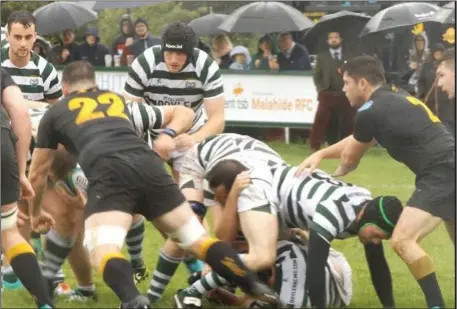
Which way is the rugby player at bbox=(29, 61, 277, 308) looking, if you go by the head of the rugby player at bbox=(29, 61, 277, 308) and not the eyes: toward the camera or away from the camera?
away from the camera

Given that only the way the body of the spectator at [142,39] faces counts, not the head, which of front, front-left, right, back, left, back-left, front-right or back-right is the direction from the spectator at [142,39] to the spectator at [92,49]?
back-right

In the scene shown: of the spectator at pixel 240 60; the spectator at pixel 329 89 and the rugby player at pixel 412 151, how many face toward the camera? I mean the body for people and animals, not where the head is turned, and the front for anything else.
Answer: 2

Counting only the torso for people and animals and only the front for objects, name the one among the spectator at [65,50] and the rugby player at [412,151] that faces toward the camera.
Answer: the spectator

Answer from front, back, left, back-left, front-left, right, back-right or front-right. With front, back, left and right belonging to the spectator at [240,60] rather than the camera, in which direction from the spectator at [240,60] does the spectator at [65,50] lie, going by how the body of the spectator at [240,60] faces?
right

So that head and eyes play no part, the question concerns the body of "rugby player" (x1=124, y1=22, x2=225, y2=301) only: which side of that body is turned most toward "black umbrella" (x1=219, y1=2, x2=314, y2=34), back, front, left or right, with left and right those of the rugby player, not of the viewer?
back

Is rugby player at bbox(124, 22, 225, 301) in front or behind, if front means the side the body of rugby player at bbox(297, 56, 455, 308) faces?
in front

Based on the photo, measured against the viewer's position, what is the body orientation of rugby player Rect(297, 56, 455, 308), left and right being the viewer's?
facing to the left of the viewer

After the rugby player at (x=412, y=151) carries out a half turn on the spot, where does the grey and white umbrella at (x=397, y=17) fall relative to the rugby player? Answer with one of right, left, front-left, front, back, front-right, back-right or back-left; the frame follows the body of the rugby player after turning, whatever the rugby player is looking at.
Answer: left

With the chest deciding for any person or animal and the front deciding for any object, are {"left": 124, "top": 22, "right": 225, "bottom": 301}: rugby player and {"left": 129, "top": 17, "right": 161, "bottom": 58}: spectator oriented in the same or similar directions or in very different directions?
same or similar directions

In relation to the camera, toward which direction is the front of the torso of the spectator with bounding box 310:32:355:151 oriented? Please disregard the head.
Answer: toward the camera
